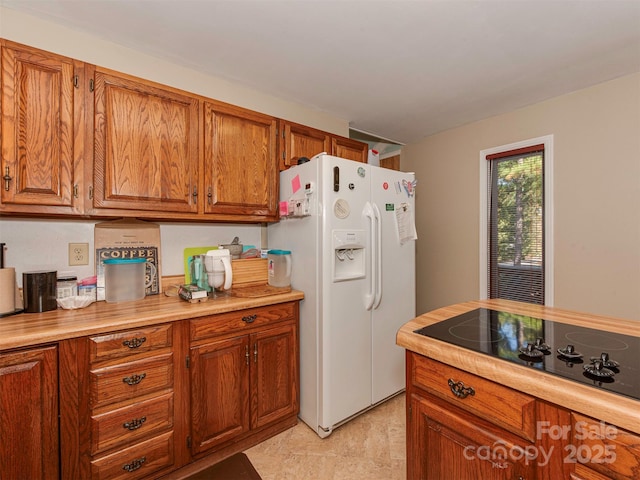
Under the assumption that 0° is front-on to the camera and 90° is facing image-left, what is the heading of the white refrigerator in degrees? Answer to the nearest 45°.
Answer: approximately 315°

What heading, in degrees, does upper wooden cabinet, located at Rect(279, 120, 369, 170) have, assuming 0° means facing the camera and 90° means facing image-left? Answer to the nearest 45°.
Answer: approximately 315°

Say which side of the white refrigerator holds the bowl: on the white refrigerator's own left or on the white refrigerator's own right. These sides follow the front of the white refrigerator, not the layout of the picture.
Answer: on the white refrigerator's own right

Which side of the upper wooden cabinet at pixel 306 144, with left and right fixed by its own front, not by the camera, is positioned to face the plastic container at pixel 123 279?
right

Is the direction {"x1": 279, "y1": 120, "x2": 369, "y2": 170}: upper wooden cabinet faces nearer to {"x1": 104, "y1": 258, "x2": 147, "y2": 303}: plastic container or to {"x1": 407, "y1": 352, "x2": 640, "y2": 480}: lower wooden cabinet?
the lower wooden cabinet
